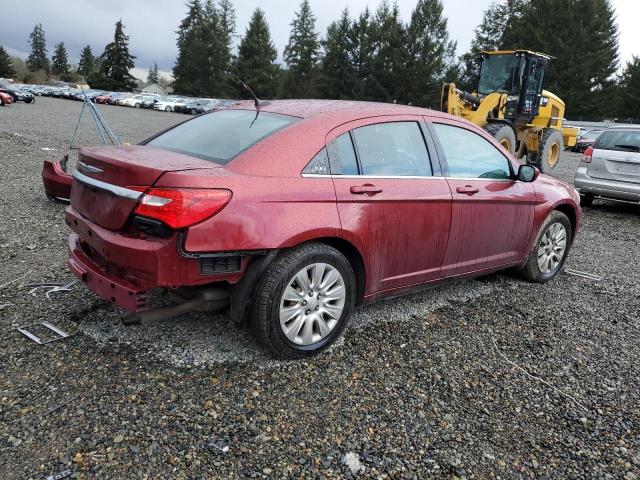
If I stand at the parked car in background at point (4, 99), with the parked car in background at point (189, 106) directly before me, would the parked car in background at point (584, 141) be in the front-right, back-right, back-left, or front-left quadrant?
front-right

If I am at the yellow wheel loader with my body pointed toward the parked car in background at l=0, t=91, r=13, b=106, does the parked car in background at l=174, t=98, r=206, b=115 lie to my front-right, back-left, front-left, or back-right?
front-right

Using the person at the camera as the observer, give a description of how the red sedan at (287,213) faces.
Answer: facing away from the viewer and to the right of the viewer

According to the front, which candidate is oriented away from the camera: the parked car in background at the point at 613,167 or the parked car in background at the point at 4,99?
the parked car in background at the point at 613,167

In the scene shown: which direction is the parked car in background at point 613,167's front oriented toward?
away from the camera

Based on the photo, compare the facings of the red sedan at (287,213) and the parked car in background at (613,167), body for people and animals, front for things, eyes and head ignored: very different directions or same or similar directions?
same or similar directions

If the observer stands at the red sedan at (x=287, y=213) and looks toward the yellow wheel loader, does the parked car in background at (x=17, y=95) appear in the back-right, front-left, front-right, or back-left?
front-left

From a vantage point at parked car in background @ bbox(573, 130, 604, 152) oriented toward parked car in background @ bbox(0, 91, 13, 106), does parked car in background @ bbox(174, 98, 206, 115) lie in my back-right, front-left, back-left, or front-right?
front-right

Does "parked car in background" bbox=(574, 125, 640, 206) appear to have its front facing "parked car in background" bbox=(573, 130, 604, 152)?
yes

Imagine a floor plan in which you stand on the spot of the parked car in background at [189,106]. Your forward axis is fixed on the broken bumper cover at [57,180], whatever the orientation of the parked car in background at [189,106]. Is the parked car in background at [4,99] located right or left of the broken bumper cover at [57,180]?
right

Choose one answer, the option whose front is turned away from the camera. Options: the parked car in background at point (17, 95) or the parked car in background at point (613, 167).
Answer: the parked car in background at point (613, 167)

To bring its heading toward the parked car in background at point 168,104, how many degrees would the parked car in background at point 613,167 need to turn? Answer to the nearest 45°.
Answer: approximately 45° to its left

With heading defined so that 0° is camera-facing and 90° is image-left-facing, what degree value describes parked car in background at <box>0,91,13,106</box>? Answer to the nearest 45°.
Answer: approximately 315°

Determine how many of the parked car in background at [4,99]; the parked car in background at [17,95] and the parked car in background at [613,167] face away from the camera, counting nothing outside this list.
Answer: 1

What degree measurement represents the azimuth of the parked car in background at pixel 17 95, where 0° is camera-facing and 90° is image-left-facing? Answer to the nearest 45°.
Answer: approximately 315°
